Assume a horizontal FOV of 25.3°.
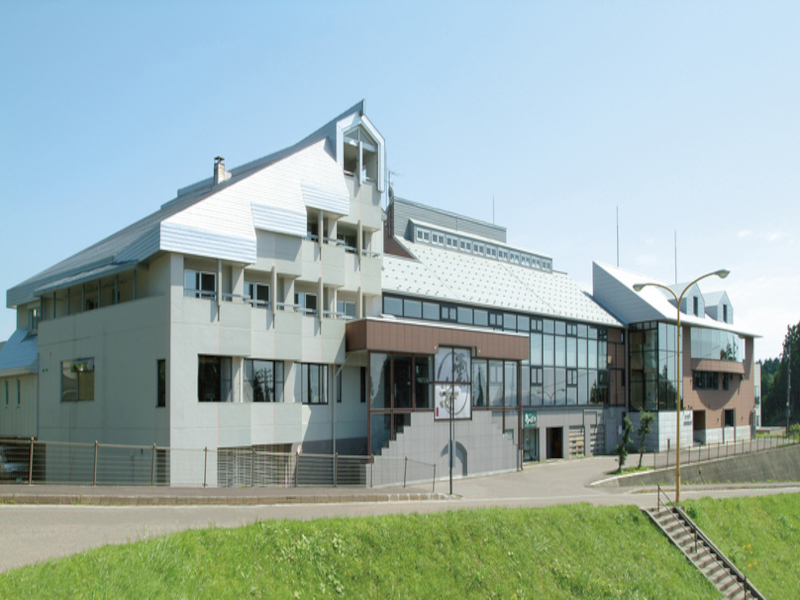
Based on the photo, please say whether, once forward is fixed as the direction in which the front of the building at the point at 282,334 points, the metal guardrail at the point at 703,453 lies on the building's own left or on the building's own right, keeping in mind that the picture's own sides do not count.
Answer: on the building's own left

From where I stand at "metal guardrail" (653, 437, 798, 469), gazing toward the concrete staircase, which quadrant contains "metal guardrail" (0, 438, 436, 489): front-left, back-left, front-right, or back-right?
front-right

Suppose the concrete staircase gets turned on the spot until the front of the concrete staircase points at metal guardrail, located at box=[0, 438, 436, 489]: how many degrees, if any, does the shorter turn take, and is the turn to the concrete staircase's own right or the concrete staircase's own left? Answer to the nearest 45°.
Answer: approximately 135° to the concrete staircase's own right

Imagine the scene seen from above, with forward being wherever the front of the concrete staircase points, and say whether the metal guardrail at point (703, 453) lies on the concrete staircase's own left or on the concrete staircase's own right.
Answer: on the concrete staircase's own left

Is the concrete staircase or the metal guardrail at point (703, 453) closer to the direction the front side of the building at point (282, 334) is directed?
the concrete staircase

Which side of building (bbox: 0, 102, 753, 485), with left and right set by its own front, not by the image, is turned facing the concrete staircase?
front

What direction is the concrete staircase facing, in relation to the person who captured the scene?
facing the viewer and to the right of the viewer

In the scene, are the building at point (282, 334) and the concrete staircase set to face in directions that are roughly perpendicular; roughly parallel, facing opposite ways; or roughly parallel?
roughly parallel

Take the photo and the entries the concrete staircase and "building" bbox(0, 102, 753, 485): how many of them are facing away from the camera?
0
